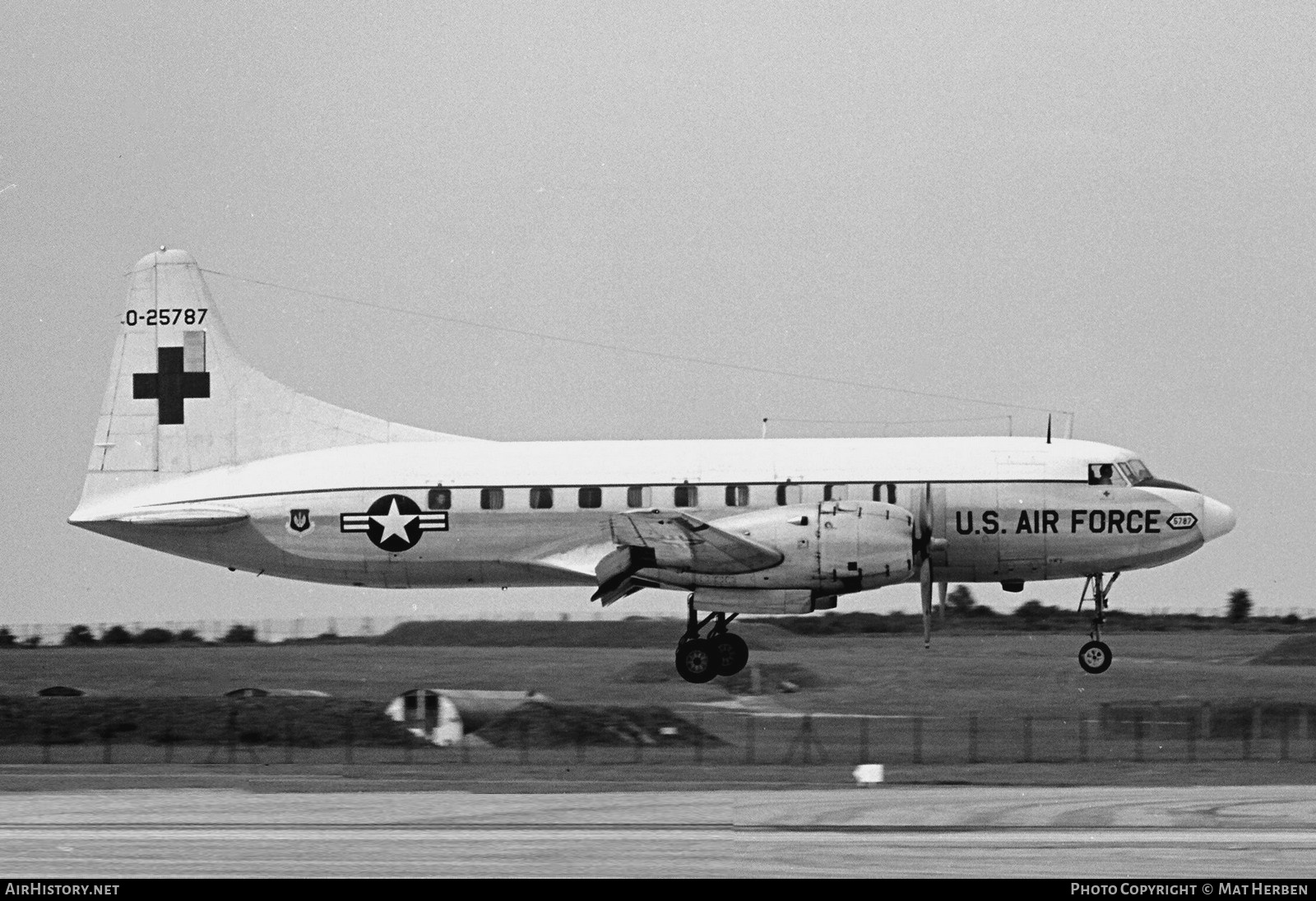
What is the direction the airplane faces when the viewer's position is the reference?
facing to the right of the viewer
